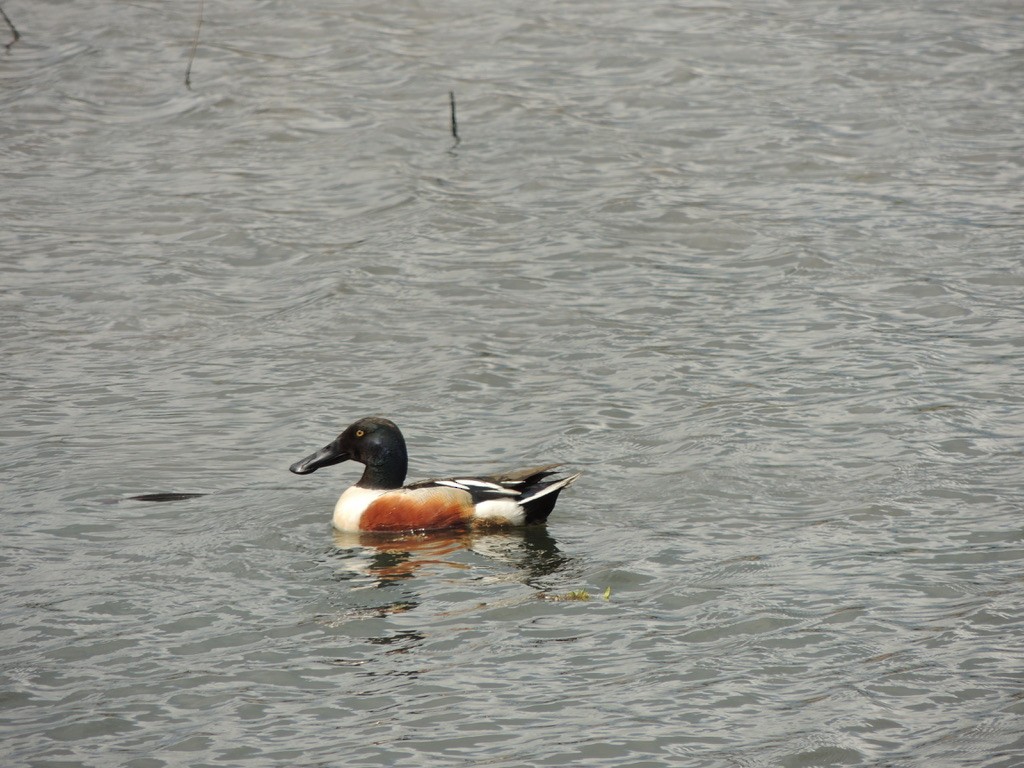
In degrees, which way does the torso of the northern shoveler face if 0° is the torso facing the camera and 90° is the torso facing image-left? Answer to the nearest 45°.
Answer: approximately 90°

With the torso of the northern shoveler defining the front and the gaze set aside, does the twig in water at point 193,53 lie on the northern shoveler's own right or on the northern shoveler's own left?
on the northern shoveler's own right
